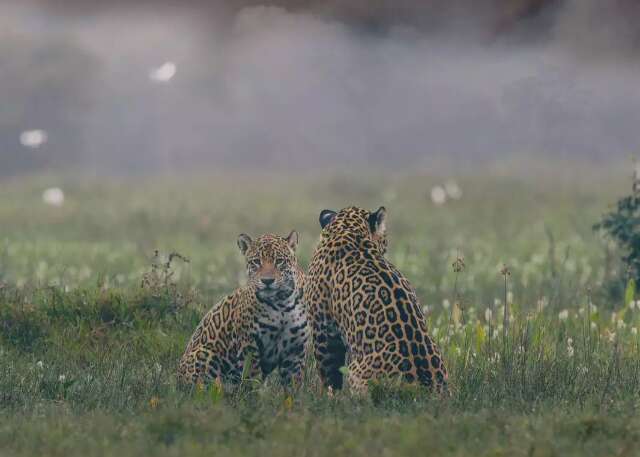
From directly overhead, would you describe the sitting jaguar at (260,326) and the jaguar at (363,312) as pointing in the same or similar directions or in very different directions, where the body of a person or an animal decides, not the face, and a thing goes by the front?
very different directions

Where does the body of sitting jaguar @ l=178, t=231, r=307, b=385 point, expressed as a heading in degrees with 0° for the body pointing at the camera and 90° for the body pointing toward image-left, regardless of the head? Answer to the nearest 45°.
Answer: approximately 315°

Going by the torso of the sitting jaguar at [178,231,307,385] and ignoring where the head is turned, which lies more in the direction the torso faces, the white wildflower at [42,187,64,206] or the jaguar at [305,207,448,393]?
the jaguar

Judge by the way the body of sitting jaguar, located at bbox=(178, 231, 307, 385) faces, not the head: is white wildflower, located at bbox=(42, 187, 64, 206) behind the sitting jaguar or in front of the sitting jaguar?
behind

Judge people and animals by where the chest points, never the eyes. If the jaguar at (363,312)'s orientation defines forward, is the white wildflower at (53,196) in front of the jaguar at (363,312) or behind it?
in front

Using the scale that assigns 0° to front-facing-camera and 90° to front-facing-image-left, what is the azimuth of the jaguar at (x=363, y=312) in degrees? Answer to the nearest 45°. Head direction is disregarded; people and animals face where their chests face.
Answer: approximately 135°
